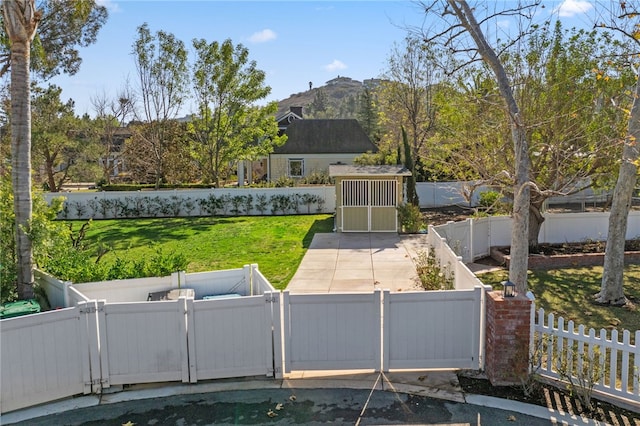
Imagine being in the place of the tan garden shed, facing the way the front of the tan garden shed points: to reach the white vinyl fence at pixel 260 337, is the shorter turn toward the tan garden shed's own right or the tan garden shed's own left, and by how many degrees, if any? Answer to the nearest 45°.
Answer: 0° — it already faces it

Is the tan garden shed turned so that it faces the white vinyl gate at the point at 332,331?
yes

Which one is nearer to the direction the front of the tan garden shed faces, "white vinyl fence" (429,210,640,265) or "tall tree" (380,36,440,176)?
the white vinyl fence

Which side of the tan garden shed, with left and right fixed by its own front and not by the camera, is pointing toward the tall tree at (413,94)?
back

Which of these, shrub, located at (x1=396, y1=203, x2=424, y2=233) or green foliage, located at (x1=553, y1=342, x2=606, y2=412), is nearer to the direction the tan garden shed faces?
the green foliage

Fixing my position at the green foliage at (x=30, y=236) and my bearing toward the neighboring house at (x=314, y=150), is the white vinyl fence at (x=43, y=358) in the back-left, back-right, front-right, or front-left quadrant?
back-right

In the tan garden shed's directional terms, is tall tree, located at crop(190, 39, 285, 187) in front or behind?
behind

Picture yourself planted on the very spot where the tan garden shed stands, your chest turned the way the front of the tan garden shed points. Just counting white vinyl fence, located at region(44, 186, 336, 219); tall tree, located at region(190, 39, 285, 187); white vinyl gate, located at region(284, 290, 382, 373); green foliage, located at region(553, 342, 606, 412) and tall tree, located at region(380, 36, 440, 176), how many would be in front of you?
2

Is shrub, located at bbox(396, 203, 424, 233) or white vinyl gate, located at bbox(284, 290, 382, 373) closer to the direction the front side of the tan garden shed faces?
the white vinyl gate

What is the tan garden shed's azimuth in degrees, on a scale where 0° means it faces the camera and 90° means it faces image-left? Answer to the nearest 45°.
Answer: approximately 0°

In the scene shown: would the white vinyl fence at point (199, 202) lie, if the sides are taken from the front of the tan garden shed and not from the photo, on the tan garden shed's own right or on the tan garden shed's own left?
on the tan garden shed's own right

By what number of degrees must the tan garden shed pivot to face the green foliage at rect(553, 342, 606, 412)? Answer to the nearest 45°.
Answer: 0° — it already faces it

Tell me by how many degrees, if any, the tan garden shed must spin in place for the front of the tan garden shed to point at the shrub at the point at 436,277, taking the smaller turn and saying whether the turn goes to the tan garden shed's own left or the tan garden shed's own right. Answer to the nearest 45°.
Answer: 0° — it already faces it
